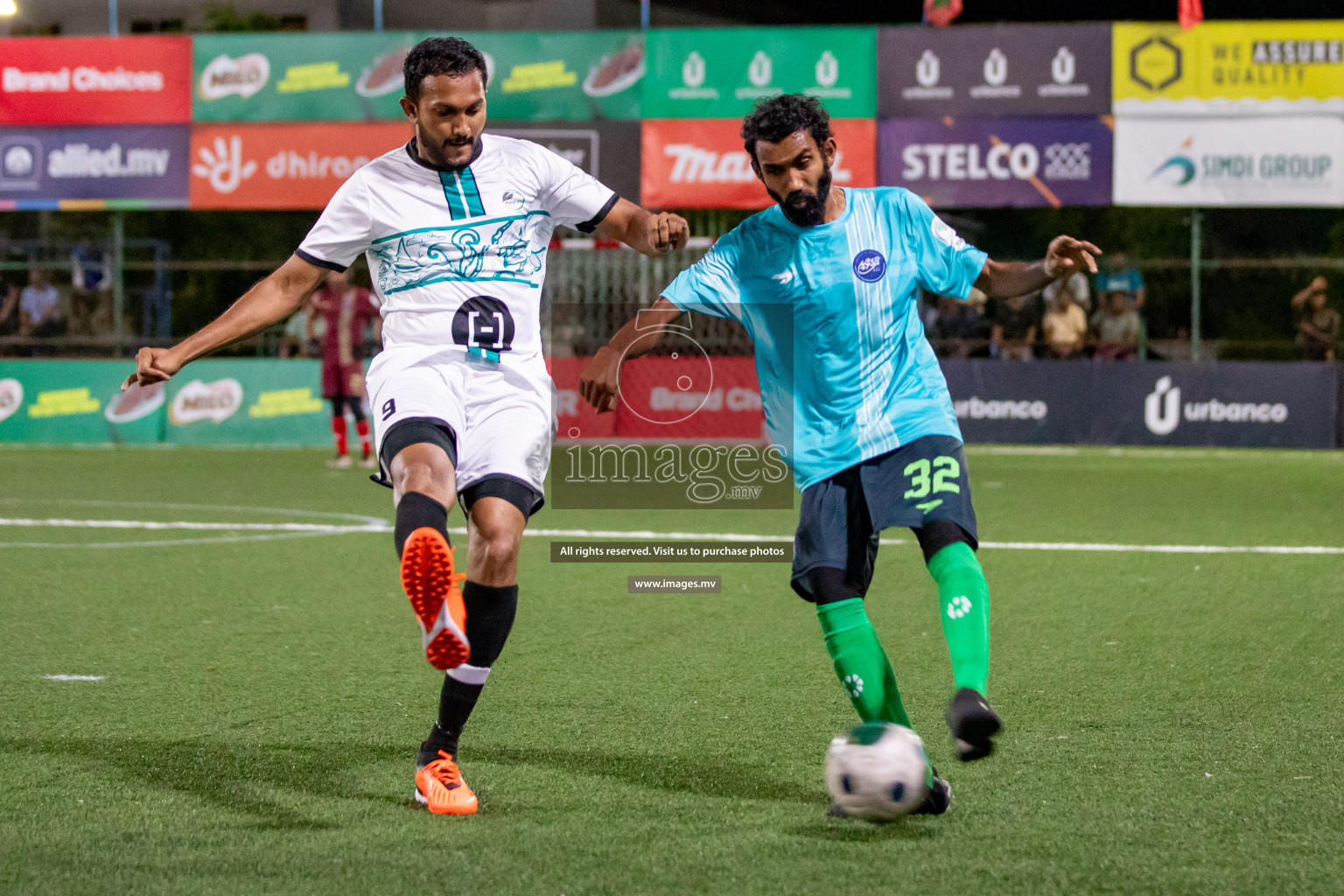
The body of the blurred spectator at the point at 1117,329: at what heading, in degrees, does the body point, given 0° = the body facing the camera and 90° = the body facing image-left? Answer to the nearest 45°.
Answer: approximately 0°

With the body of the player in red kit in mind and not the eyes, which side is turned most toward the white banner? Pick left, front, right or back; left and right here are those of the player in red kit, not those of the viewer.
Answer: left

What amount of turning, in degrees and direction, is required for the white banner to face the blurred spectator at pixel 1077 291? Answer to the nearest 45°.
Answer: approximately 90° to its right

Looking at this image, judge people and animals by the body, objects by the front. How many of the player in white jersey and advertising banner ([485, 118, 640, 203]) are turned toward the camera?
2

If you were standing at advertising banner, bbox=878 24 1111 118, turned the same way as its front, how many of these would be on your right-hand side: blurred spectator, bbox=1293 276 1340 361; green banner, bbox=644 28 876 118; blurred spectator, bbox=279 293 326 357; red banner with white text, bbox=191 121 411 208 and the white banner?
3

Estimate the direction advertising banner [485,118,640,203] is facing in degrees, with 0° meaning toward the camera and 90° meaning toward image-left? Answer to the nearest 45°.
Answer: approximately 0°

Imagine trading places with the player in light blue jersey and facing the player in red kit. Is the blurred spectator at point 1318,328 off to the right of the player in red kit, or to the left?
right
